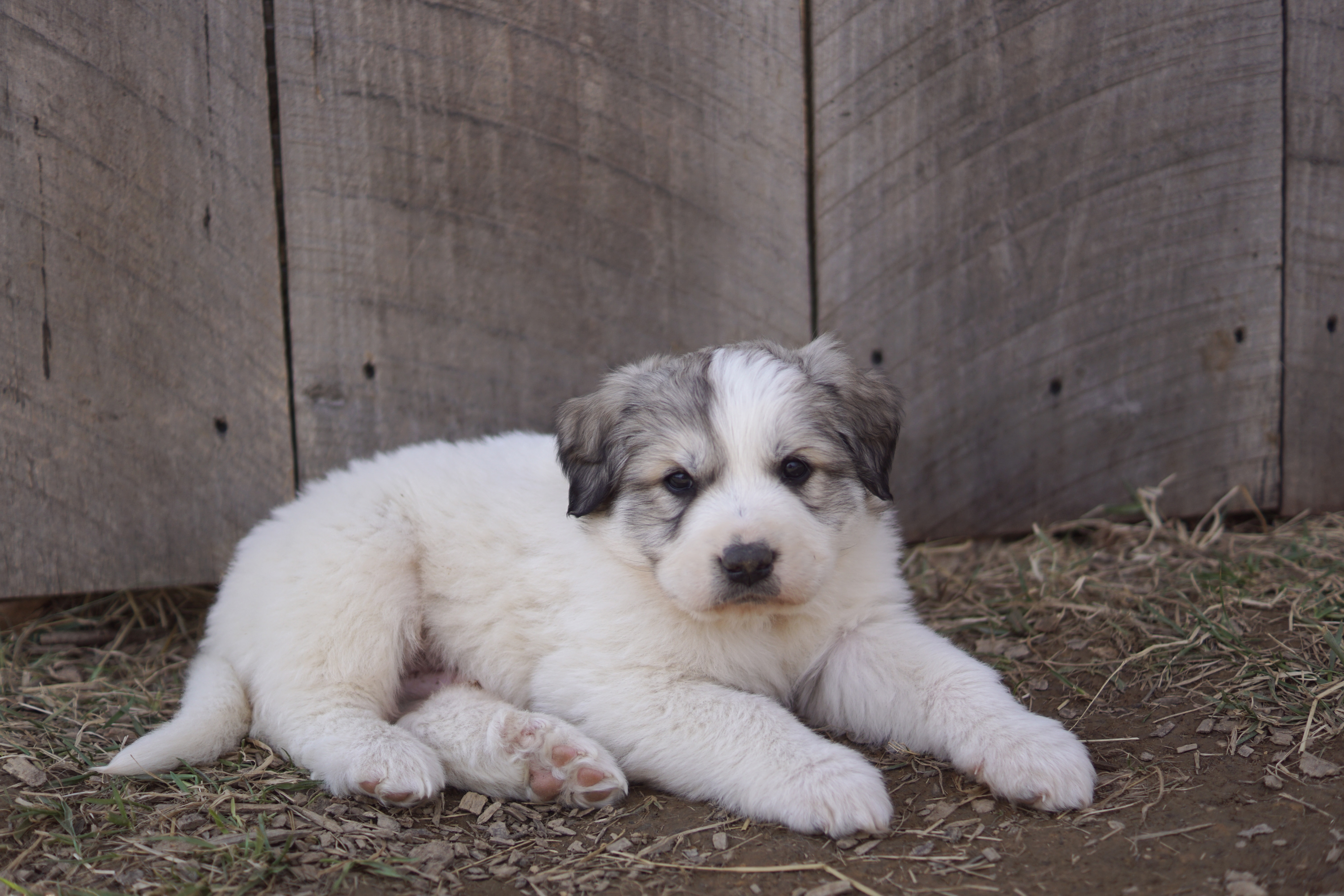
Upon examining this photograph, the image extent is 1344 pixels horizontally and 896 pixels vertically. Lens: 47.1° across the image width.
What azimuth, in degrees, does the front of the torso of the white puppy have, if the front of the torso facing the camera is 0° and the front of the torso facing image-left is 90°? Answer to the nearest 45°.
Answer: approximately 315°

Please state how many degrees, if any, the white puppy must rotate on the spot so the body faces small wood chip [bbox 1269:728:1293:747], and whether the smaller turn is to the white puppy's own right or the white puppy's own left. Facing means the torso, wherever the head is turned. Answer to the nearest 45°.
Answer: approximately 45° to the white puppy's own left
